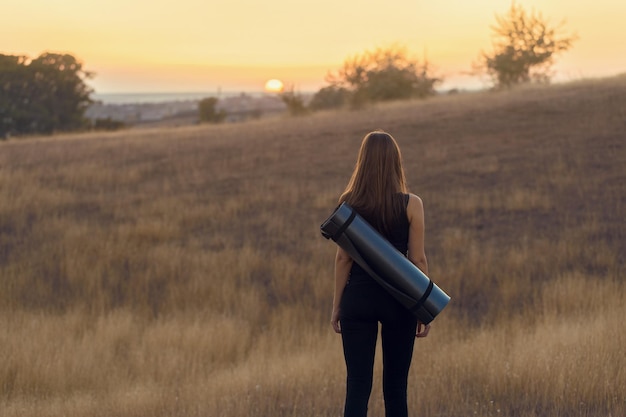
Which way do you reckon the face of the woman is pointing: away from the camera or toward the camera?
away from the camera

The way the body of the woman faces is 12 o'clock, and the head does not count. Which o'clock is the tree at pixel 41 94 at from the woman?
The tree is roughly at 11 o'clock from the woman.

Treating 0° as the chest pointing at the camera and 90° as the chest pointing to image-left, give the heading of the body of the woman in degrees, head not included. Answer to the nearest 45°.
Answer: approximately 180°

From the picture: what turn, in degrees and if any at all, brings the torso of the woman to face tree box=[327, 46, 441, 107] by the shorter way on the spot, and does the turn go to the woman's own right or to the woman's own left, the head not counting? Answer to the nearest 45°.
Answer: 0° — they already face it
